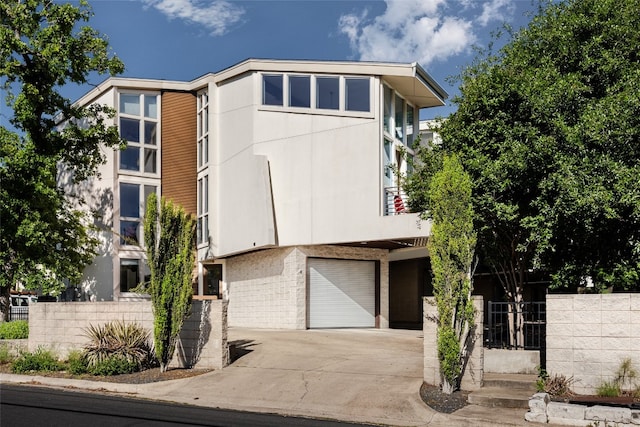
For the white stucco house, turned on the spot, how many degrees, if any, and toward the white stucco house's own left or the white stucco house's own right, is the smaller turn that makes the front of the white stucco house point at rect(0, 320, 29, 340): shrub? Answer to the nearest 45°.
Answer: approximately 45° to the white stucco house's own right

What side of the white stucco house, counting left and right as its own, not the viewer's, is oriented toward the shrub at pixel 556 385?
front

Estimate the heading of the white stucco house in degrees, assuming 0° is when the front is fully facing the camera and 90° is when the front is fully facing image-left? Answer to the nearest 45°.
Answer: approximately 0°

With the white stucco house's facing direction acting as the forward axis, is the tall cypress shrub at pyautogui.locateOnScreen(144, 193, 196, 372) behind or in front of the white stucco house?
in front

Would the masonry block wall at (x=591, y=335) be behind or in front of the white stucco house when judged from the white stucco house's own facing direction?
in front

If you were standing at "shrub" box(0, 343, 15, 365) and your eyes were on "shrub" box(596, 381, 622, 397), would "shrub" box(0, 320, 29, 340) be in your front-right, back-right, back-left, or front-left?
back-left

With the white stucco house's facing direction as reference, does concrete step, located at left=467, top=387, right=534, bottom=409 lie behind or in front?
in front

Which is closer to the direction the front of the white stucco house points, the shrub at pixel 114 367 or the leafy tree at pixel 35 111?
the shrub
